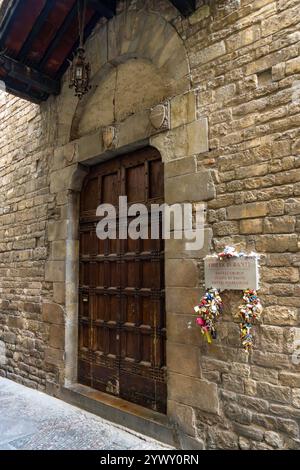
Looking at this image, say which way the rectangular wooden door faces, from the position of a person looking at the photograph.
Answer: facing the viewer and to the left of the viewer

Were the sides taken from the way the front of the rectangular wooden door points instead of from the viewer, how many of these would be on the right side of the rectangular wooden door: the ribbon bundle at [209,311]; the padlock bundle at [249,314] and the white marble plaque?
0

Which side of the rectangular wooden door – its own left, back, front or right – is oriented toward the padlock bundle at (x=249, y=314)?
left

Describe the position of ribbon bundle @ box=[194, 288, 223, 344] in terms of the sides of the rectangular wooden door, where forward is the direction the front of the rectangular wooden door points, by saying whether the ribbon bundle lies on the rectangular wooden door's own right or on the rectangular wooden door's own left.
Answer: on the rectangular wooden door's own left
